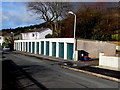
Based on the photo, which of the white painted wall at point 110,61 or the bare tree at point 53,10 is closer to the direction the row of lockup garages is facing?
the white painted wall

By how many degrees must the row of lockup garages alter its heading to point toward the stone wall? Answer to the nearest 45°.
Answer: approximately 90° to its left

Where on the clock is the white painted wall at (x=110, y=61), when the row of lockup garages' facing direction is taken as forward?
The white painted wall is roughly at 10 o'clock from the row of lockup garages.

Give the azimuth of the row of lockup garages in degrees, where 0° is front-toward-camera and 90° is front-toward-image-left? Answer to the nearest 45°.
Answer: approximately 45°
